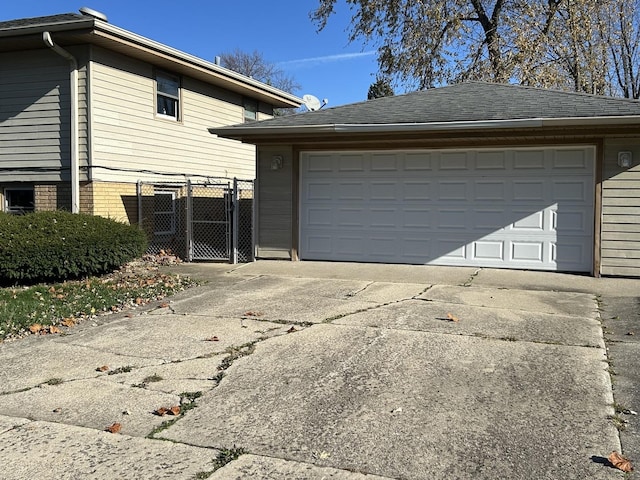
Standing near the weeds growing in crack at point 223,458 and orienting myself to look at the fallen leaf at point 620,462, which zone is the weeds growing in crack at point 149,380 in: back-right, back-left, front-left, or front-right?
back-left

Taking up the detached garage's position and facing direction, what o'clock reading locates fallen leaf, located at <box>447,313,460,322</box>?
The fallen leaf is roughly at 12 o'clock from the detached garage.

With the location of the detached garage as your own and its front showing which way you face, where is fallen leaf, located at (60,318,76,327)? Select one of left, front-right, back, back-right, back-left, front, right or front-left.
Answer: front-right

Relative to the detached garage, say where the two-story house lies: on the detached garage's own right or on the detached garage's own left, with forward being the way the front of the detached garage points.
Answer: on the detached garage's own right

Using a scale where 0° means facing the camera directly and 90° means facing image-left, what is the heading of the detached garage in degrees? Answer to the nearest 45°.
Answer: approximately 0°

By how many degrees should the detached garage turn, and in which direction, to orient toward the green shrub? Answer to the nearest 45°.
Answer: approximately 90° to its right

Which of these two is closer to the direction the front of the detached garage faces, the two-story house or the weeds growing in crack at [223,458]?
the weeds growing in crack

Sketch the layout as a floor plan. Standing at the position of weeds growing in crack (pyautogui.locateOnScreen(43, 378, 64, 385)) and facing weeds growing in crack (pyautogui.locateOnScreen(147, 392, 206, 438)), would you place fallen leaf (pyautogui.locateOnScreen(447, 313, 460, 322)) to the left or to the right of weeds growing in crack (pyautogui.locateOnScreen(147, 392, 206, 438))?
left

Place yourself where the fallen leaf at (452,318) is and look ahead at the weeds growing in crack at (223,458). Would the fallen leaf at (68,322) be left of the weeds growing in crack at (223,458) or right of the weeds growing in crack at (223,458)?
right

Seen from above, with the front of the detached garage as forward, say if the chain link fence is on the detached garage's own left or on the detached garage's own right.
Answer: on the detached garage's own right

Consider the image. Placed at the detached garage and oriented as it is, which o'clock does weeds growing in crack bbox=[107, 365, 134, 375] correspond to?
The weeds growing in crack is roughly at 1 o'clock from the detached garage.
